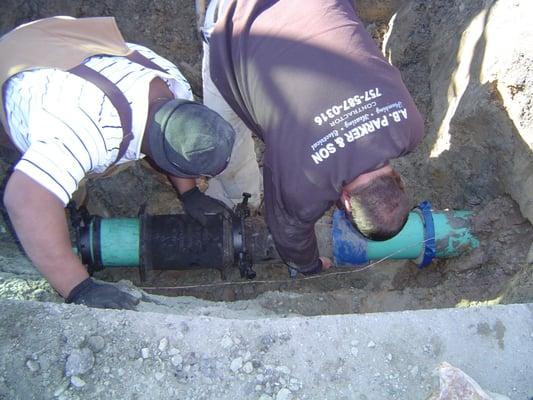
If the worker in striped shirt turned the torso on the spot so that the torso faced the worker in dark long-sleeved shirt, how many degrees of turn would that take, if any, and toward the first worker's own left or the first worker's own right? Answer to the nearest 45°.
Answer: approximately 45° to the first worker's own left

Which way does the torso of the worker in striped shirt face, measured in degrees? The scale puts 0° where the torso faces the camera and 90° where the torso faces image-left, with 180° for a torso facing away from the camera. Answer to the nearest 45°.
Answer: approximately 315°

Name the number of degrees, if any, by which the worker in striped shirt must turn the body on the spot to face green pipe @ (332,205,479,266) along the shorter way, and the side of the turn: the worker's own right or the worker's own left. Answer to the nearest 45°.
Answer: approximately 45° to the worker's own left
